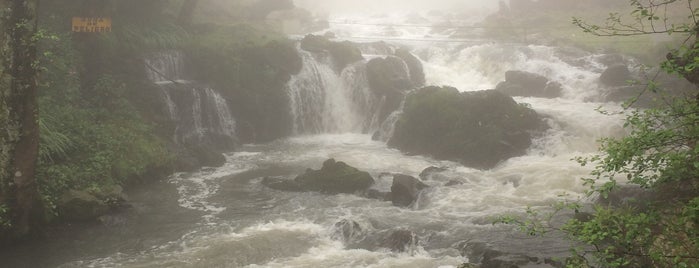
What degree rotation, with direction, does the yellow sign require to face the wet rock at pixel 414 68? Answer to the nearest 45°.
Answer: approximately 90° to its left

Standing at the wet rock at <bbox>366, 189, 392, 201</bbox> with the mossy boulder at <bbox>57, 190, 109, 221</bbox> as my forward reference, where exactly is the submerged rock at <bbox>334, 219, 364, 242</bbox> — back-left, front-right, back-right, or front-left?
front-left

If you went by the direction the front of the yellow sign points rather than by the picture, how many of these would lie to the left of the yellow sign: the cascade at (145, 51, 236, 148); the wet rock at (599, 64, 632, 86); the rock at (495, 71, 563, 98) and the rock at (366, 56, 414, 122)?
4

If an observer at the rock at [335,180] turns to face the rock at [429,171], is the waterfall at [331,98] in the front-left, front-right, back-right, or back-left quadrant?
front-left

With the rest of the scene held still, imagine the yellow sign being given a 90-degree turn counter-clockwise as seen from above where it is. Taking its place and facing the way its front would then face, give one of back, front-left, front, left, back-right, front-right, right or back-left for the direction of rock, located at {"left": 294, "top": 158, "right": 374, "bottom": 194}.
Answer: front-right

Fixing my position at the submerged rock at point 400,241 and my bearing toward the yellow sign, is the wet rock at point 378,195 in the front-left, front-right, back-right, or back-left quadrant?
front-right

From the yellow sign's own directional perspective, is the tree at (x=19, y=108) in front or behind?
in front

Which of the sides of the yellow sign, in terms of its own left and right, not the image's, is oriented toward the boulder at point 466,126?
left

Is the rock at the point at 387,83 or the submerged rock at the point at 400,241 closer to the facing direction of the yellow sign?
the submerged rock

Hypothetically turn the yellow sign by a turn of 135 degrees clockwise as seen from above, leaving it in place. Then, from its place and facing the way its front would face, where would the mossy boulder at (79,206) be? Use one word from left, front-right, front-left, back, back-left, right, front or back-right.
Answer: back-left

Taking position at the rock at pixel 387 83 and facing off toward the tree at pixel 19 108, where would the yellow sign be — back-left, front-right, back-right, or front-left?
front-right

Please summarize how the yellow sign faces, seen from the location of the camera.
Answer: facing the viewer

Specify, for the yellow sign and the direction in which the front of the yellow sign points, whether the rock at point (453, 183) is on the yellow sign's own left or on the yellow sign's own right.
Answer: on the yellow sign's own left

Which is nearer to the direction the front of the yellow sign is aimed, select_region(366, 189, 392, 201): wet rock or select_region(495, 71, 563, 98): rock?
the wet rock

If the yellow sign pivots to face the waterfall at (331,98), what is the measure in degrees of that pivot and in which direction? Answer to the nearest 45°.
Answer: approximately 90° to its left

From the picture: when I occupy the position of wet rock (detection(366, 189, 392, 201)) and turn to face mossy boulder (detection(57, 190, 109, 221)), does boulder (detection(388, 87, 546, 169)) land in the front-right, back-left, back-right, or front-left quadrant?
back-right

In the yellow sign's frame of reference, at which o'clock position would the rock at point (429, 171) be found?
The rock is roughly at 10 o'clock from the yellow sign.
